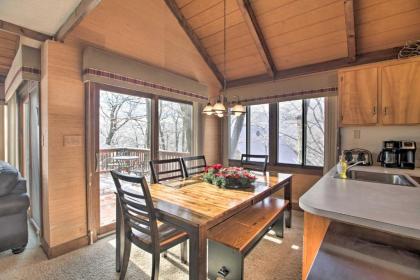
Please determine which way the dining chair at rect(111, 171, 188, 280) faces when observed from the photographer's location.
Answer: facing away from the viewer and to the right of the viewer

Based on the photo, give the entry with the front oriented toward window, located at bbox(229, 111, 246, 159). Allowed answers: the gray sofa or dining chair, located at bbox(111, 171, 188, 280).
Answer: the dining chair

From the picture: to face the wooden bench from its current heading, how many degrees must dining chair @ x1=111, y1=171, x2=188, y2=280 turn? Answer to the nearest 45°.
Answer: approximately 45° to its right

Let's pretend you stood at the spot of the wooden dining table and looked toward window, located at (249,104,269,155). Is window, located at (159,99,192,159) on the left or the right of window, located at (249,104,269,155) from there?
left

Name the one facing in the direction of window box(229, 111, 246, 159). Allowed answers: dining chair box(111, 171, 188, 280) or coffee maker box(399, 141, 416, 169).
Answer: the dining chair

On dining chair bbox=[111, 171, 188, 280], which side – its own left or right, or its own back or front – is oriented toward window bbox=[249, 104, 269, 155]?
front

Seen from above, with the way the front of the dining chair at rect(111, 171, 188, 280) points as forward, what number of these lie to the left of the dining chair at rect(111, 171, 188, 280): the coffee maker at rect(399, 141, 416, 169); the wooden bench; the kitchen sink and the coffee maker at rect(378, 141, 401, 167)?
0

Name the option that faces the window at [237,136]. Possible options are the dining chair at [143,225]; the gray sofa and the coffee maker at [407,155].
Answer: the dining chair

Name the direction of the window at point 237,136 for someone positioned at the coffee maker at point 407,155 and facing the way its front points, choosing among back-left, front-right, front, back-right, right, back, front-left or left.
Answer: right

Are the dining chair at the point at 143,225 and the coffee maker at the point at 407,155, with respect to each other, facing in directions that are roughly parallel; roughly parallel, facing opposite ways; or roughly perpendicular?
roughly parallel, facing opposite ways

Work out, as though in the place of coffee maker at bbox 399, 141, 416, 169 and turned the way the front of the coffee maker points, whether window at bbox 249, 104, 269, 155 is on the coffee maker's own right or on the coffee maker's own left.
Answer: on the coffee maker's own right

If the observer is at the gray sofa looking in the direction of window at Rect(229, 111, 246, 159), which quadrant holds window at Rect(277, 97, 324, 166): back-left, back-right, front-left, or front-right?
front-right

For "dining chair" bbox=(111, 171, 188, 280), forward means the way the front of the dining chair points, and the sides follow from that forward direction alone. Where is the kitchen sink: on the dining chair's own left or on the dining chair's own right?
on the dining chair's own right

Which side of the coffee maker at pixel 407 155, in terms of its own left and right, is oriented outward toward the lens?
front
